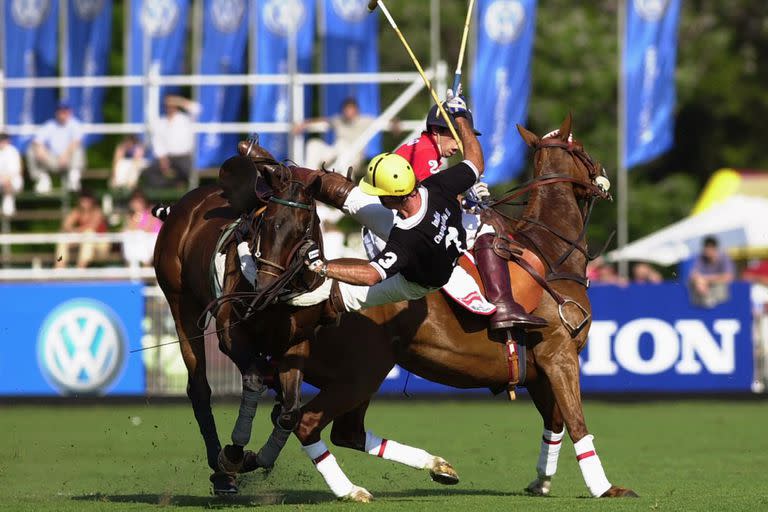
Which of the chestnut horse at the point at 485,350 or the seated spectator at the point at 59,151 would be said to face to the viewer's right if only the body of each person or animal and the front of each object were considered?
the chestnut horse

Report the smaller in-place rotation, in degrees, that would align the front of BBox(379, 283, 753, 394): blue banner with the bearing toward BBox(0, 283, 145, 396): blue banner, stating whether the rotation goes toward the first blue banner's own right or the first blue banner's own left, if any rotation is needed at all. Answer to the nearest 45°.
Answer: approximately 90° to the first blue banner's own right

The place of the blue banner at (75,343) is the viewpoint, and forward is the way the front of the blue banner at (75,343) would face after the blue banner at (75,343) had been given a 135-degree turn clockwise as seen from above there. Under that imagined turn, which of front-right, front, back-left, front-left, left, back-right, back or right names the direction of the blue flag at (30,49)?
front-right

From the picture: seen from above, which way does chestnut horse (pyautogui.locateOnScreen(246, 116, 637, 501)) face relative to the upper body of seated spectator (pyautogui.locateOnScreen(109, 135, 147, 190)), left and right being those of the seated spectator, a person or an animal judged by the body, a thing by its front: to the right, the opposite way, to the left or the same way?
to the left

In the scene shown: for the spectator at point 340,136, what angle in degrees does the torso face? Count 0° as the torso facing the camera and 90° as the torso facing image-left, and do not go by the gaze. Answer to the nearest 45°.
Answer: approximately 0°

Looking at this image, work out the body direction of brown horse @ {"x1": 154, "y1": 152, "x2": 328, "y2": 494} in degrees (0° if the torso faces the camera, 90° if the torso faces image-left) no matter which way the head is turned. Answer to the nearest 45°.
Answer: approximately 315°

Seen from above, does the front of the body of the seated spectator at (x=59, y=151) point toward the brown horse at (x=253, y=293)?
yes

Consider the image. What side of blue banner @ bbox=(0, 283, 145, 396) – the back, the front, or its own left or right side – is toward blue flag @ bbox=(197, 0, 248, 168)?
back

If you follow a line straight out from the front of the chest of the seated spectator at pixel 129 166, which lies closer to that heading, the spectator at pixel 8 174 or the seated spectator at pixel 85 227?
the seated spectator
